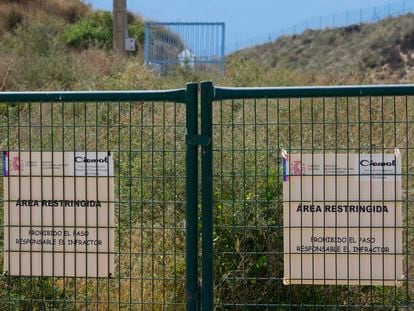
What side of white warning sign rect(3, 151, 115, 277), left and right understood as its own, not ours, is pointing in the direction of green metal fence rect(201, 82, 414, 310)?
left

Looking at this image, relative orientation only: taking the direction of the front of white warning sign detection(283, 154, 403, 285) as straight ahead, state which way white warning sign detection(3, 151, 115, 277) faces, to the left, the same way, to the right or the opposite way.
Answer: the same way

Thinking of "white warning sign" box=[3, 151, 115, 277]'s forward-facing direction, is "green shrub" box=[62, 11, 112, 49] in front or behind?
behind

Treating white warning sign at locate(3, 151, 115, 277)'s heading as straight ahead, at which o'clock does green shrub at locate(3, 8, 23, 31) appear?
The green shrub is roughly at 6 o'clock from the white warning sign.

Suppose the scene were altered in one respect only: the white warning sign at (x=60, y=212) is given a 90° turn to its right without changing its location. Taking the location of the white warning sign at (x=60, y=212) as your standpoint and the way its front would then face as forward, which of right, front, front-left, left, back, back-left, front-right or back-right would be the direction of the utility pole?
right

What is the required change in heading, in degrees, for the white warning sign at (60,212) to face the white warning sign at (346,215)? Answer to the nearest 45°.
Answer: approximately 90° to its left

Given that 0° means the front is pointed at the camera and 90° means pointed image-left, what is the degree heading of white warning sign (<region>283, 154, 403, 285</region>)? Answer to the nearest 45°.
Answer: approximately 0°

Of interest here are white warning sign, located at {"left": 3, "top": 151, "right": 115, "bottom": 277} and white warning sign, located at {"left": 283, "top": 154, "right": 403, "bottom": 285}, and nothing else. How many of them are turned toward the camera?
2

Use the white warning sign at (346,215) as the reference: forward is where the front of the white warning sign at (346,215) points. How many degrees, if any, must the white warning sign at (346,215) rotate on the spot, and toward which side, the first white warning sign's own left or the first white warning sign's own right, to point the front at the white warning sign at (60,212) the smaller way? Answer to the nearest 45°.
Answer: approximately 90° to the first white warning sign's own right

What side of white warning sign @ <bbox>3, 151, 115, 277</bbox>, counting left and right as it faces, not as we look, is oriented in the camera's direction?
front

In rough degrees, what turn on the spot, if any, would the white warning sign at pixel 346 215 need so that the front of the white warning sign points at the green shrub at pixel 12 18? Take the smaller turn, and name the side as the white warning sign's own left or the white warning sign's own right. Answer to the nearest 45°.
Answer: approximately 135° to the white warning sign's own right

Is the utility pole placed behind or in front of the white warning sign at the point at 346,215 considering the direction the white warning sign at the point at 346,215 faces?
behind
